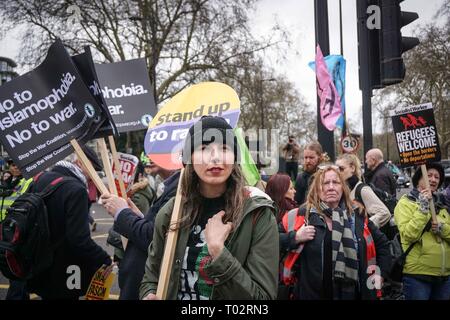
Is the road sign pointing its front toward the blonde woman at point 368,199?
yes

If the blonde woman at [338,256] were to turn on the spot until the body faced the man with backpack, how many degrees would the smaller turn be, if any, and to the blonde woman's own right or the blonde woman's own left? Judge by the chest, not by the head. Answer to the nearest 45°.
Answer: approximately 90° to the blonde woman's own right

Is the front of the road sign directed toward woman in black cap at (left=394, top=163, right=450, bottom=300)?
yes

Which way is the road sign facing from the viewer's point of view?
toward the camera

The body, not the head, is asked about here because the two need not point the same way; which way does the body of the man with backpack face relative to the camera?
to the viewer's right

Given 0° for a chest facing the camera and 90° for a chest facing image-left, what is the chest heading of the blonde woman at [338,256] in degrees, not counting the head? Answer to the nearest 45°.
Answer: approximately 0°
